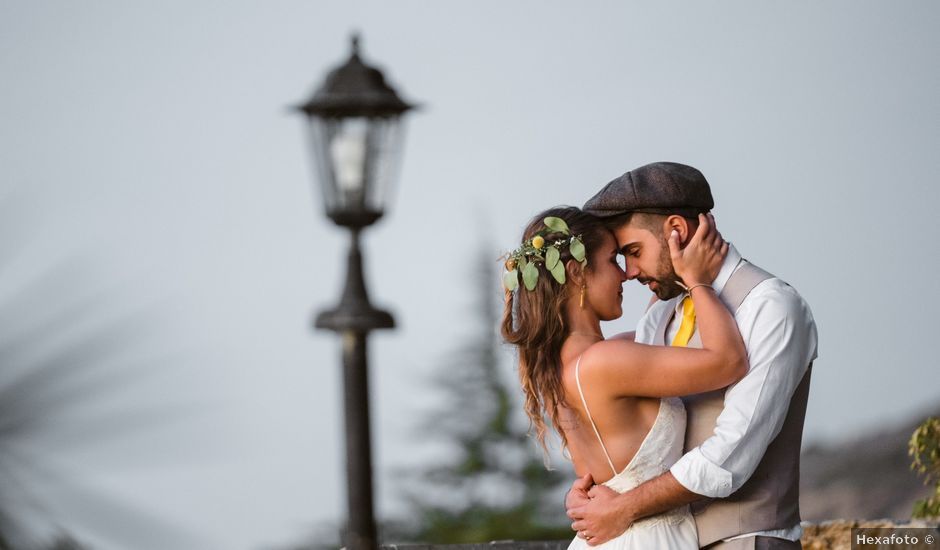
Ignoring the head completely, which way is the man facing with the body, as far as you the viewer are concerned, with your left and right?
facing to the left of the viewer

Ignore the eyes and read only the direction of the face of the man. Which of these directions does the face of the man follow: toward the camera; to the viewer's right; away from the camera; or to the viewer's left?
to the viewer's left

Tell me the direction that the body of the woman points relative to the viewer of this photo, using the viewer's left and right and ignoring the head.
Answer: facing to the right of the viewer

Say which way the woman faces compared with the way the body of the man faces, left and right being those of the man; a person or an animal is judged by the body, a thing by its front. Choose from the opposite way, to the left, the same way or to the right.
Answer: the opposite way

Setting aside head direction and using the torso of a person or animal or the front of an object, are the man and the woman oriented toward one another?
yes

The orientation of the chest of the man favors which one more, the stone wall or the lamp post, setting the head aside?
the lamp post

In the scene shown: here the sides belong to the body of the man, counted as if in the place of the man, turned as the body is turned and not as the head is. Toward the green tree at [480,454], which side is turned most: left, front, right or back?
right

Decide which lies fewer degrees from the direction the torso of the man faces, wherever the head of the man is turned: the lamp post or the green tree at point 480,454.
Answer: the lamp post

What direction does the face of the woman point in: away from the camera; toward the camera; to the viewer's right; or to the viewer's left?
to the viewer's right
